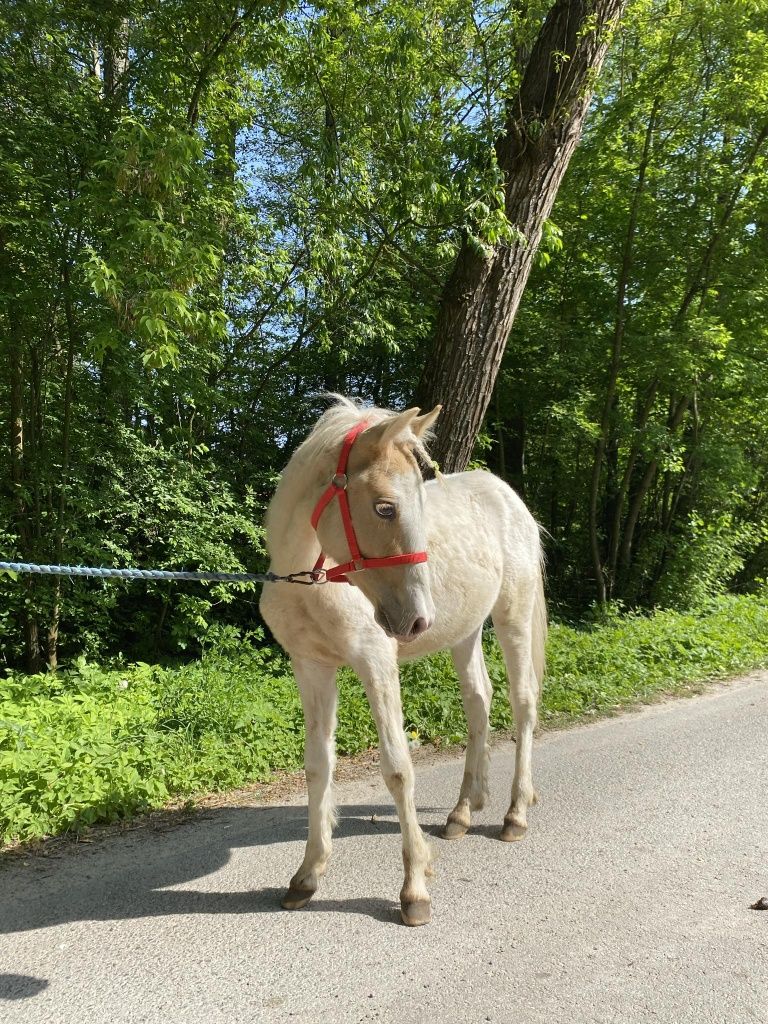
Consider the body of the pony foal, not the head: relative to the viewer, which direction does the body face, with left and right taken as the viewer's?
facing the viewer and to the left of the viewer
